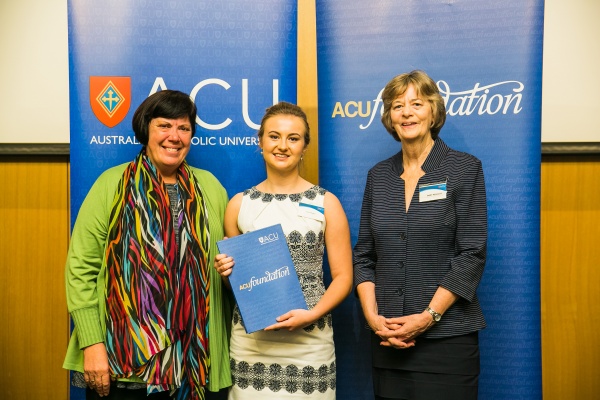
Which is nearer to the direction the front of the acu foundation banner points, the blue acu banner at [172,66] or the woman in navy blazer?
the woman in navy blazer

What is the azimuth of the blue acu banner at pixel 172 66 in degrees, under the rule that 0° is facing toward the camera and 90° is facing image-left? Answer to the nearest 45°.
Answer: approximately 0°

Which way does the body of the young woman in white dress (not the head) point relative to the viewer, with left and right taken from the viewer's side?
facing the viewer

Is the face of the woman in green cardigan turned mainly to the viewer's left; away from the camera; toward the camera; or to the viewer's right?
toward the camera

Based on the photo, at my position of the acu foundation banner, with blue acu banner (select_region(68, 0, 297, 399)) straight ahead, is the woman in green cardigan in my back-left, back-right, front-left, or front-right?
front-left

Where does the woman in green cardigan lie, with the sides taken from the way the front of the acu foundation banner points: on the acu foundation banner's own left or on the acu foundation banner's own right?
on the acu foundation banner's own right

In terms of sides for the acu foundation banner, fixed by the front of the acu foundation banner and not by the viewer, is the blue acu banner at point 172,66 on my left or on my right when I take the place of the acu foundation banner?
on my right

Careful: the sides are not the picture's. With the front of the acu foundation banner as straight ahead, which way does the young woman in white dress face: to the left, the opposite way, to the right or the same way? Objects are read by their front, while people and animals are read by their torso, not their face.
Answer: the same way

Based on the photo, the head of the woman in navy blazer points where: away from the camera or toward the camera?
toward the camera

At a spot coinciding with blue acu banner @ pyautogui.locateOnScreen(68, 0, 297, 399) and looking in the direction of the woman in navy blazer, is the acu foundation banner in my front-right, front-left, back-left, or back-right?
front-left

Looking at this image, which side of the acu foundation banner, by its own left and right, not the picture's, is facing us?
front

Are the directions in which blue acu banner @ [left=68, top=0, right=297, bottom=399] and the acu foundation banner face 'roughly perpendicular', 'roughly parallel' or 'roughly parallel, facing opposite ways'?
roughly parallel

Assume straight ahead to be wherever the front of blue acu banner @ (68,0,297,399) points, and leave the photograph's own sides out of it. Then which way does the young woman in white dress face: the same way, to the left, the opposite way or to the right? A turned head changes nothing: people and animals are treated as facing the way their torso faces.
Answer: the same way
